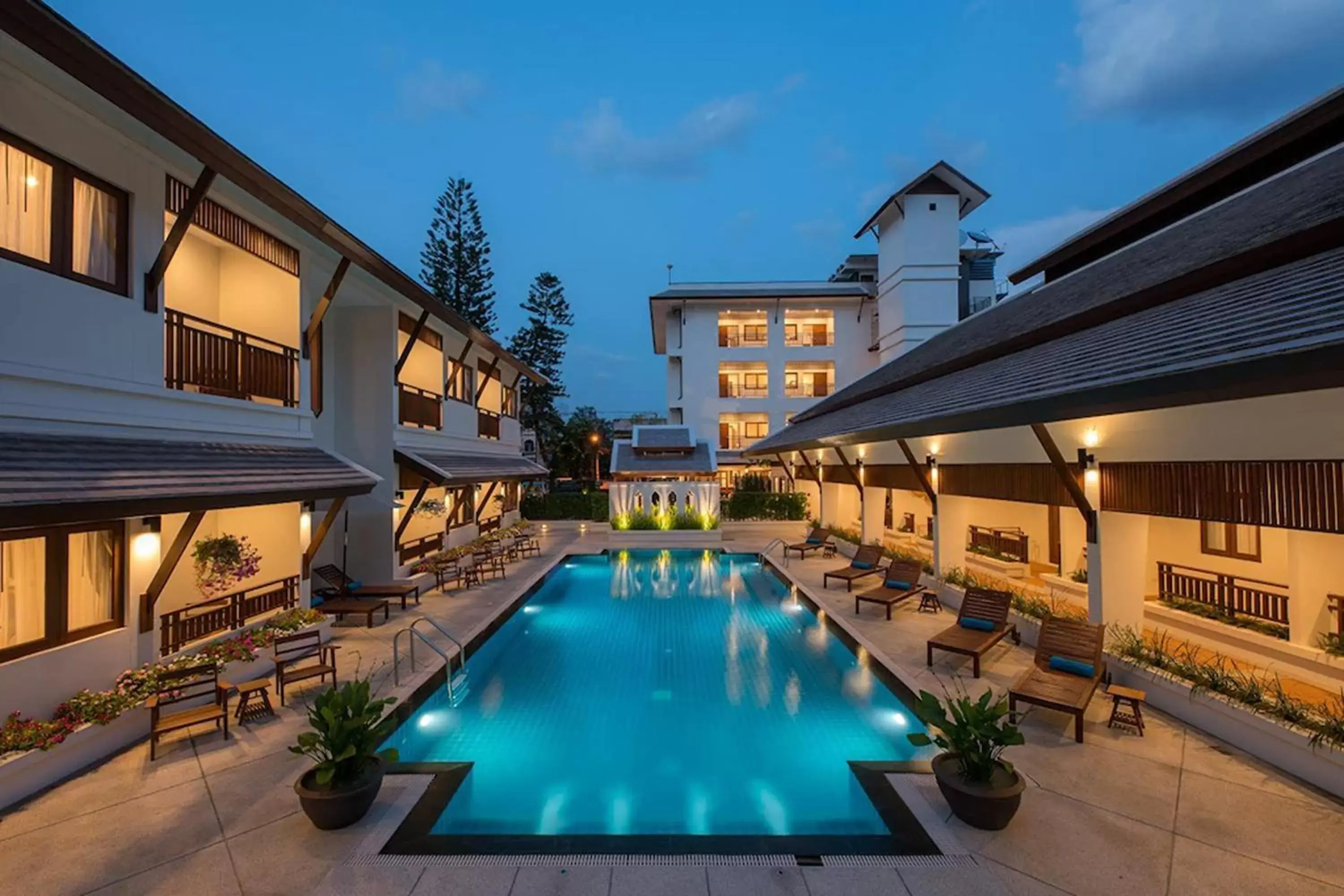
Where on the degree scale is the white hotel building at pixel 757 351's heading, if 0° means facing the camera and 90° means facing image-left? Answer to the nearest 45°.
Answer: approximately 0°

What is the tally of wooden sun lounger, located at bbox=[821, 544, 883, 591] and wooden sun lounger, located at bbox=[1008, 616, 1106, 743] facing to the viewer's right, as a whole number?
0

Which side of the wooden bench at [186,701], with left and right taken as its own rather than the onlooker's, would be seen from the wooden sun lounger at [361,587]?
left

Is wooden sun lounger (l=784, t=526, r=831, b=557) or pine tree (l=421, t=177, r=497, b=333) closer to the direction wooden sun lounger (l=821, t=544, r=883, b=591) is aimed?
the pine tree

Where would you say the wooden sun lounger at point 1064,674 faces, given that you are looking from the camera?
facing the viewer and to the left of the viewer

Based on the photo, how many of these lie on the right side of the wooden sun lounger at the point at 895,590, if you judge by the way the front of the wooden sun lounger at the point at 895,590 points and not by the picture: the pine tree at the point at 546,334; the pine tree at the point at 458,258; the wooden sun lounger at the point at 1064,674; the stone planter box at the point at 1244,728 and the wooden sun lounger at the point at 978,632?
2

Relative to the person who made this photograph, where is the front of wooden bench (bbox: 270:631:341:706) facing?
facing the viewer and to the right of the viewer

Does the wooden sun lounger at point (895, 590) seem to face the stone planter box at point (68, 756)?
yes

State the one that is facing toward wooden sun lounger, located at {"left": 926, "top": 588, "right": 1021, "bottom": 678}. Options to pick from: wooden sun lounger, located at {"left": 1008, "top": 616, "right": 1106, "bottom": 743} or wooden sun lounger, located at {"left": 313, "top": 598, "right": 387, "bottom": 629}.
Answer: wooden sun lounger, located at {"left": 313, "top": 598, "right": 387, "bottom": 629}

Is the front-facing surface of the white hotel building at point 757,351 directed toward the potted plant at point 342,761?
yes

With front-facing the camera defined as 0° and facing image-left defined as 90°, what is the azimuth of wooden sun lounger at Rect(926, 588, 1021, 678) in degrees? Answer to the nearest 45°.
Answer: approximately 45°

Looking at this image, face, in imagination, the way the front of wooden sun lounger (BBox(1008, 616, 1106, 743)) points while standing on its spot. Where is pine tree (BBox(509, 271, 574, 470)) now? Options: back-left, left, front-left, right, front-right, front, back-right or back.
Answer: right

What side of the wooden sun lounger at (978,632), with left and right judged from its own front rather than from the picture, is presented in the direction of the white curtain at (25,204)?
front
